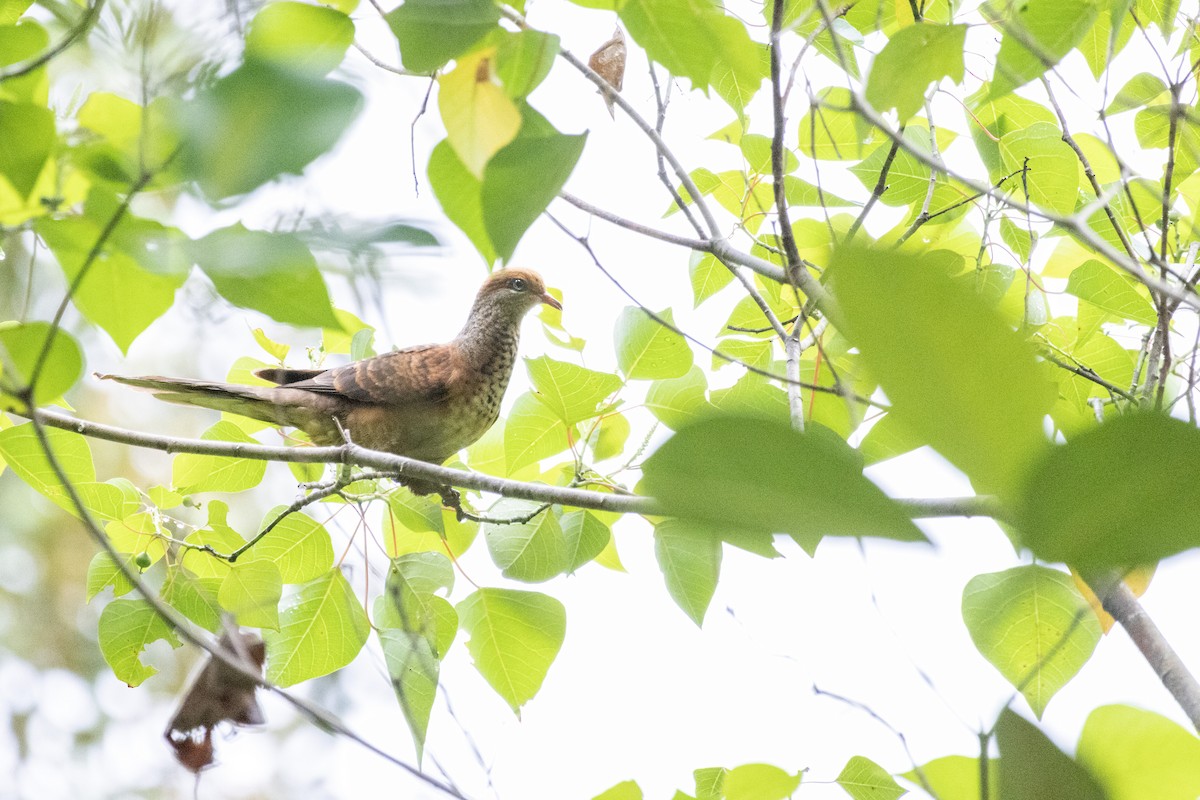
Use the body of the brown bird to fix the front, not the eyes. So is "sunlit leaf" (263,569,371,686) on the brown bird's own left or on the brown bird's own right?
on the brown bird's own right

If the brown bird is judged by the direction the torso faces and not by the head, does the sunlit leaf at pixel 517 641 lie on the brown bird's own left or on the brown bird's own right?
on the brown bird's own right

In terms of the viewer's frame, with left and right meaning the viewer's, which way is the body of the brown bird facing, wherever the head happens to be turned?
facing to the right of the viewer

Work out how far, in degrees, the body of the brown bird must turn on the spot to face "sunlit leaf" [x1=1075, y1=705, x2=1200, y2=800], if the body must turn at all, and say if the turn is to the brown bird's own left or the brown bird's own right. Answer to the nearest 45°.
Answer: approximately 90° to the brown bird's own right
